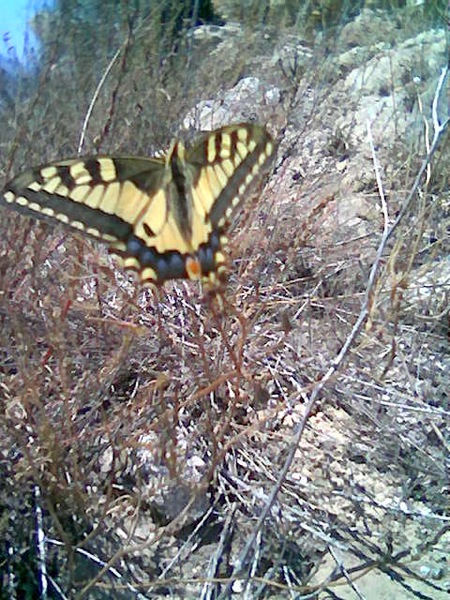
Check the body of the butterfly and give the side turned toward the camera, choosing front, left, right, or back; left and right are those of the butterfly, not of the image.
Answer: back
